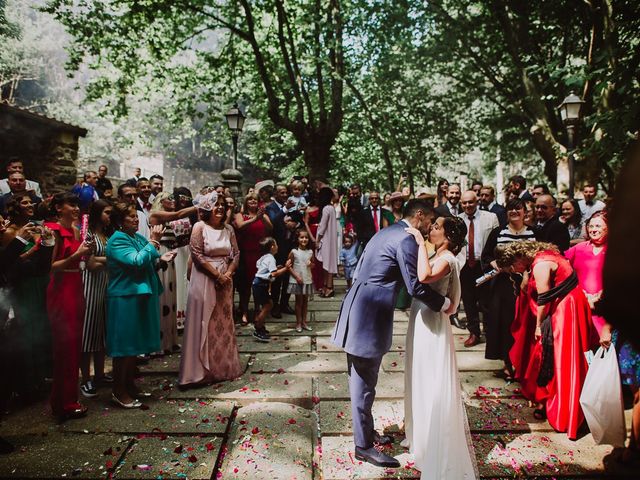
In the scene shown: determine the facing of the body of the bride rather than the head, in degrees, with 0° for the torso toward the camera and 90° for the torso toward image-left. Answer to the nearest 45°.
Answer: approximately 90°

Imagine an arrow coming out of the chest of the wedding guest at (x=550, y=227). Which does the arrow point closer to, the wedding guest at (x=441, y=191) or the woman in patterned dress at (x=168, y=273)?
the woman in patterned dress

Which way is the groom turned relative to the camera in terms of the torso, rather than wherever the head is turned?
to the viewer's right

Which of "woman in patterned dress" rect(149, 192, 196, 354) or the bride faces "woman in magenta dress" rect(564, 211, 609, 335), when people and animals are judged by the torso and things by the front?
the woman in patterned dress

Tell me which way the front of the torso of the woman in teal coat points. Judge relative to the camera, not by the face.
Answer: to the viewer's right

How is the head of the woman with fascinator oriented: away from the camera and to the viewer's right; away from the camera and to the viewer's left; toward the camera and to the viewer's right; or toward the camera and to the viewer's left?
toward the camera and to the viewer's right

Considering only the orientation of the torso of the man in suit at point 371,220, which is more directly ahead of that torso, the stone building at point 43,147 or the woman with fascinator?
the woman with fascinator

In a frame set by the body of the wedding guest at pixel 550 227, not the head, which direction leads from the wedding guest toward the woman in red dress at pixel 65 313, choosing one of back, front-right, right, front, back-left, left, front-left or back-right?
front

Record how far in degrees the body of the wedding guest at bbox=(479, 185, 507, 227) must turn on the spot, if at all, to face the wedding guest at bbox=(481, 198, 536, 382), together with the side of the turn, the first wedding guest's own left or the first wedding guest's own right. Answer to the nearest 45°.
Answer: approximately 45° to the first wedding guest's own left

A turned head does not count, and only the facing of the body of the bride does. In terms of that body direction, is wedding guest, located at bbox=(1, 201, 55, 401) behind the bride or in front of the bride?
in front

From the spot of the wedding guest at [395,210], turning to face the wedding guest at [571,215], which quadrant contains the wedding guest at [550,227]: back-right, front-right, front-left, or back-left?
front-right

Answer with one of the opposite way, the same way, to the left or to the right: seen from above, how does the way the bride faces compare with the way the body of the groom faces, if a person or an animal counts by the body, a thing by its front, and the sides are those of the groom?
the opposite way

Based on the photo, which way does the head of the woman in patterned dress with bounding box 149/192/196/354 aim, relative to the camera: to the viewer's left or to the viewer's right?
to the viewer's right
